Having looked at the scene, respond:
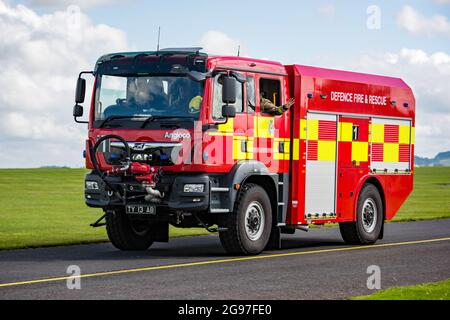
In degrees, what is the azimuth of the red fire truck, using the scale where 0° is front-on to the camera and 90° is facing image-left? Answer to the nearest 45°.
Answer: approximately 45°
